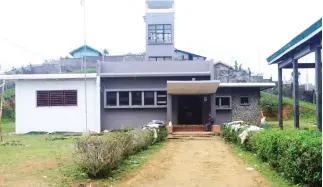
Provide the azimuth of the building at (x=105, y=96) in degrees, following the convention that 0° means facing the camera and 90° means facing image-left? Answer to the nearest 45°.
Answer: approximately 0°

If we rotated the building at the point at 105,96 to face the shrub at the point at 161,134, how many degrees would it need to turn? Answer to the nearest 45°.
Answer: approximately 45° to its left

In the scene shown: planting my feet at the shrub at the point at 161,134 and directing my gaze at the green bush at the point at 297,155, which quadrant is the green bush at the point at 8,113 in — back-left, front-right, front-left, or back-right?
back-right

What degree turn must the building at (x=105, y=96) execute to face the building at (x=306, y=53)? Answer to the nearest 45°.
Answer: approximately 45° to its left

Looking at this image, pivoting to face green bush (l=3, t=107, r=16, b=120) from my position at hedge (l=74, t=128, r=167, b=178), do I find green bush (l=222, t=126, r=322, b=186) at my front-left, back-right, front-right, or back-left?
back-right

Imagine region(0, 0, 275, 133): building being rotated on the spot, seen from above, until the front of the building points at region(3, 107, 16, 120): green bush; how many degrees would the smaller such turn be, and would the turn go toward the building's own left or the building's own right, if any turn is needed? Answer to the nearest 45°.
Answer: approximately 135° to the building's own right

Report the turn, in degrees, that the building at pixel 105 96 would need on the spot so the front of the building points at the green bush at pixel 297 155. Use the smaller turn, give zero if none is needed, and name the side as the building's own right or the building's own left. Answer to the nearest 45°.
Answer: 0° — it already faces it

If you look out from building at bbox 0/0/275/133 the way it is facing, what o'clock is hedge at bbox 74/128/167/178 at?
The hedge is roughly at 12 o'clock from the building.
